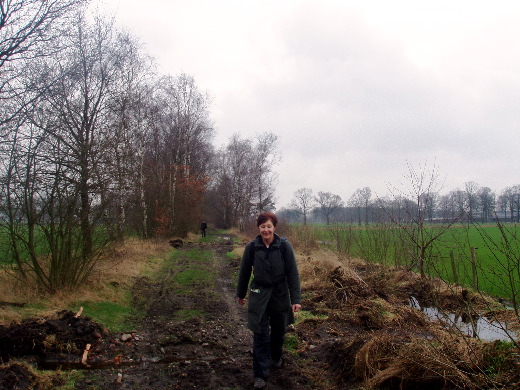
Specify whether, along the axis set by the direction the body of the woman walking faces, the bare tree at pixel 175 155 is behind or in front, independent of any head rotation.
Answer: behind

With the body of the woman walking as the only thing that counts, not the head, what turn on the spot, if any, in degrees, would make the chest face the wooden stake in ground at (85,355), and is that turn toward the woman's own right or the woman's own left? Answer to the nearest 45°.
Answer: approximately 90° to the woman's own right

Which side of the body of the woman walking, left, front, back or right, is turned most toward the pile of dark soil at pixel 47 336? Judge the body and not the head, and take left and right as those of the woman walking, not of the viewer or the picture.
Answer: right

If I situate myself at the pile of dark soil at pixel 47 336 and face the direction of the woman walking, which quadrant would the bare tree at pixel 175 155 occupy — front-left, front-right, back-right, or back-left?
back-left

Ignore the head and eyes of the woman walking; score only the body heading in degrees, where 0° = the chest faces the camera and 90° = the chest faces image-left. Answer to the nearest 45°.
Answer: approximately 0°
